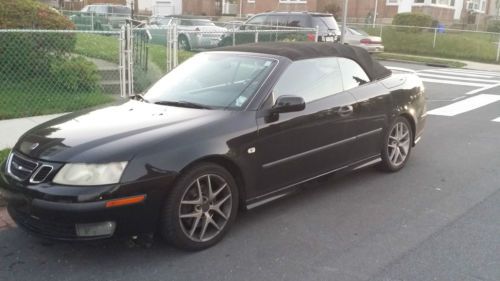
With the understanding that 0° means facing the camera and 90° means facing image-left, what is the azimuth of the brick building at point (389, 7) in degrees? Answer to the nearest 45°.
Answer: approximately 0°

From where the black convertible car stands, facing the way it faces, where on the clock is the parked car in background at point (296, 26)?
The parked car in background is roughly at 5 o'clock from the black convertible car.

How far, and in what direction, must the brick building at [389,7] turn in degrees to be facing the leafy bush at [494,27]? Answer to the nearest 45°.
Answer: approximately 90° to its left

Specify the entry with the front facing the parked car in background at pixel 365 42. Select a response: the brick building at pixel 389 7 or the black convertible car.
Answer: the brick building

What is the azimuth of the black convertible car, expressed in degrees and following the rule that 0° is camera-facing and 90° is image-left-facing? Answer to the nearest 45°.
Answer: approximately 45°

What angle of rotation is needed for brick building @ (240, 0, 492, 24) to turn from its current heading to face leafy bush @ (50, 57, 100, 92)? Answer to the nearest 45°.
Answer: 0° — it already faces it

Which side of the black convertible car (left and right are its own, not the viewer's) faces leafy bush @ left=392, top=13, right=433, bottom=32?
back

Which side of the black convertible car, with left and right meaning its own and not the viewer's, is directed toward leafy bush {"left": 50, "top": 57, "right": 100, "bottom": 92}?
right

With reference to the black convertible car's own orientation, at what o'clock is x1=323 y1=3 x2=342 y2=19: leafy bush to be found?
The leafy bush is roughly at 5 o'clock from the black convertible car.
